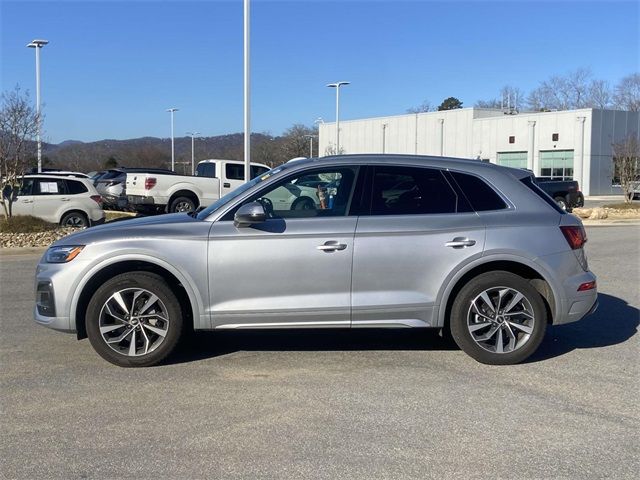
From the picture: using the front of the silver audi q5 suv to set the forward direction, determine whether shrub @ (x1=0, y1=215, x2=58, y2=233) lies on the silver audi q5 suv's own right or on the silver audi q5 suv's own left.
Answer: on the silver audi q5 suv's own right

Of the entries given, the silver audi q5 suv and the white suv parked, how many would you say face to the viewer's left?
2

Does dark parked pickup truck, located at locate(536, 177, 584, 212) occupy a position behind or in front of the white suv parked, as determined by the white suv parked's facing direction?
behind

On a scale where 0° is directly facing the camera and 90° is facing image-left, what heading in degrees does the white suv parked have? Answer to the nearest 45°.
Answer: approximately 90°

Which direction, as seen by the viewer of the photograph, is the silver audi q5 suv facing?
facing to the left of the viewer

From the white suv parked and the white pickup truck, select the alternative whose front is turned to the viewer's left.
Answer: the white suv parked

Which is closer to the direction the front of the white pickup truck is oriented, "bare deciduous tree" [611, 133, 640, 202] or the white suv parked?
the bare deciduous tree

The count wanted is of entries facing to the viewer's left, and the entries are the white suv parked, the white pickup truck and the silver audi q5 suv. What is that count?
2

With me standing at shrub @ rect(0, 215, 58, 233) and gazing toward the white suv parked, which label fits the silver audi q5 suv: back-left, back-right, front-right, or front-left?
back-right

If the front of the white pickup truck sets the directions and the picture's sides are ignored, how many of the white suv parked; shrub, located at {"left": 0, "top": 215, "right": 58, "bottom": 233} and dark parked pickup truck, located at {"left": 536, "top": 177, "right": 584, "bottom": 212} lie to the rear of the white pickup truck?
2

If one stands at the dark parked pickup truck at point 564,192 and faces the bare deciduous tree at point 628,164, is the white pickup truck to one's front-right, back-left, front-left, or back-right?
back-left

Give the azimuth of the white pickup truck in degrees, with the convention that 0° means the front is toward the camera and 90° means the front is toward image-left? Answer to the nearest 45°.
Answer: approximately 225°

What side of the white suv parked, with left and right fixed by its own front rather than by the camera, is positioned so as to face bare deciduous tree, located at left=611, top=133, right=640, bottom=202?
back
